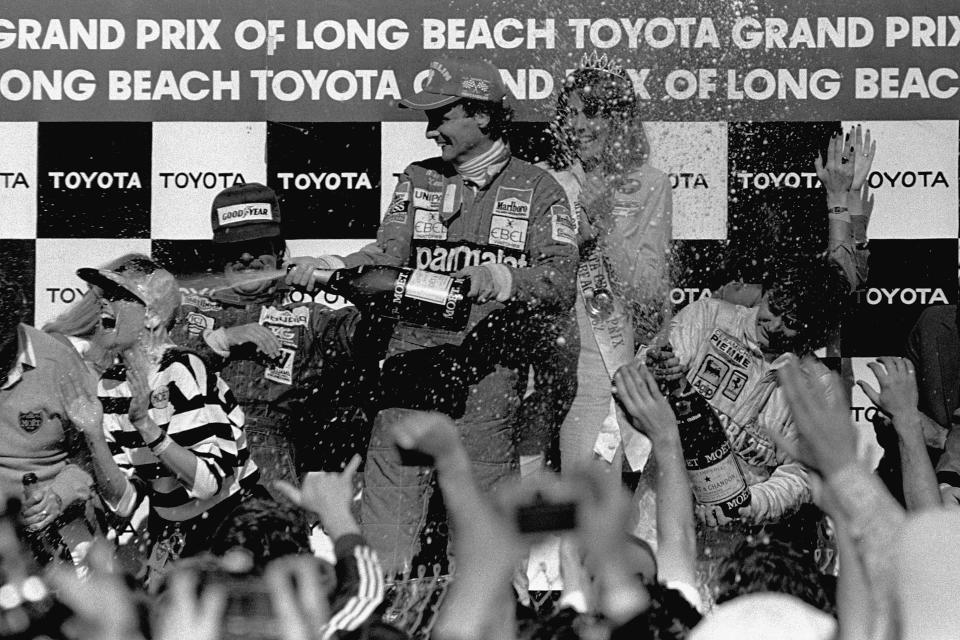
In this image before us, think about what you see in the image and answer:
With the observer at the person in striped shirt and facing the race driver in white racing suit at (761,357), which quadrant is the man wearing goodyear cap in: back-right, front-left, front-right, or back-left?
front-left

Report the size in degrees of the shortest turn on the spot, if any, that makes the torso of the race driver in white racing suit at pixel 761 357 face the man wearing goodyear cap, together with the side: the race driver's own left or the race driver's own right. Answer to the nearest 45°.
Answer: approximately 45° to the race driver's own right

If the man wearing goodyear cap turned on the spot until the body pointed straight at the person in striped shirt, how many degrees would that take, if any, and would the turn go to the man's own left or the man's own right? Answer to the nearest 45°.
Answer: approximately 45° to the man's own right

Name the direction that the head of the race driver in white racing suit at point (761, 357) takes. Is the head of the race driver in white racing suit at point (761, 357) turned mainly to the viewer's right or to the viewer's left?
to the viewer's left

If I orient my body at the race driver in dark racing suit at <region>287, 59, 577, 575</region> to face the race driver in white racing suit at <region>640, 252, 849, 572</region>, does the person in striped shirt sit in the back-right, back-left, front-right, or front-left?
back-right

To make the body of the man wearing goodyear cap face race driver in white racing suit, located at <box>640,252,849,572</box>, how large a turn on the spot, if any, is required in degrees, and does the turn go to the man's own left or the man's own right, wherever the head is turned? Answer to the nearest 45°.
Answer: approximately 45° to the man's own left

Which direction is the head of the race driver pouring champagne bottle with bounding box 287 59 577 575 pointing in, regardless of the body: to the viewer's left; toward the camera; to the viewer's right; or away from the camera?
to the viewer's left

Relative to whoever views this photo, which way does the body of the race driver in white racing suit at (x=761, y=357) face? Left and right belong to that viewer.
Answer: facing the viewer and to the left of the viewer

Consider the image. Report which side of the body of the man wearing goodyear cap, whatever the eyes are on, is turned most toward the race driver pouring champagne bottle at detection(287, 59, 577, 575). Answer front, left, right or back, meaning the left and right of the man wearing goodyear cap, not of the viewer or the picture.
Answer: left
